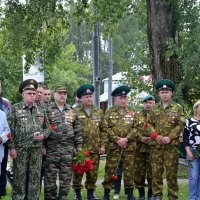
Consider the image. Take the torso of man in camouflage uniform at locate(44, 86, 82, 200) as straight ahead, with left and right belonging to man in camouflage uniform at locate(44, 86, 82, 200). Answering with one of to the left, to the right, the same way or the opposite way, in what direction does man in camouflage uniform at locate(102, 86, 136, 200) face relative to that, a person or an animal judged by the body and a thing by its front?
the same way

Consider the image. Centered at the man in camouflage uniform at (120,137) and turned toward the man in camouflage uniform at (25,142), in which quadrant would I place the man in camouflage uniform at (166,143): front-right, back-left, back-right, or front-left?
back-left

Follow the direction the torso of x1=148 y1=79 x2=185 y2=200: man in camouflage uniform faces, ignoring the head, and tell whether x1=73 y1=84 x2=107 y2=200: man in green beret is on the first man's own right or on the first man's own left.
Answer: on the first man's own right

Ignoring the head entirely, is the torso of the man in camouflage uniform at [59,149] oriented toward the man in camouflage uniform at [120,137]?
no

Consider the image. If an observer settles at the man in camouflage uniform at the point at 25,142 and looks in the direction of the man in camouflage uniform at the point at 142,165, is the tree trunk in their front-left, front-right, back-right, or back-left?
front-left

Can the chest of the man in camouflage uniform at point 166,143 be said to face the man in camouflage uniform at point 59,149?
no

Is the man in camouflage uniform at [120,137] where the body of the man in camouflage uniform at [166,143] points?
no

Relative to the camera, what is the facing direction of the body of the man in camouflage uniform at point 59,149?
toward the camera

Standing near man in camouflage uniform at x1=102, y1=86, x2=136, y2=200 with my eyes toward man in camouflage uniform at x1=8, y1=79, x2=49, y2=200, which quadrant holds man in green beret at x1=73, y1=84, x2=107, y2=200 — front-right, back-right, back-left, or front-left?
front-right

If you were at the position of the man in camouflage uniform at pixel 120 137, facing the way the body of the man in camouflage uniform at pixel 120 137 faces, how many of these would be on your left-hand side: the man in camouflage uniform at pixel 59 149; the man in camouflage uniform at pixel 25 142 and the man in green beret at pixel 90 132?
0

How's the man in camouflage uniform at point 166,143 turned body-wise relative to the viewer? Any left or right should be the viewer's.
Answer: facing the viewer

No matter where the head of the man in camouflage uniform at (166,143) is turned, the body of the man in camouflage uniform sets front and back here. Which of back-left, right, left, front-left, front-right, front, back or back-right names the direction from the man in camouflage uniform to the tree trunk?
back

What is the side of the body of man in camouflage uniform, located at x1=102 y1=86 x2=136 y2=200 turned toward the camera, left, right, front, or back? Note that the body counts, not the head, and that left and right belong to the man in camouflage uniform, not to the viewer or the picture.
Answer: front

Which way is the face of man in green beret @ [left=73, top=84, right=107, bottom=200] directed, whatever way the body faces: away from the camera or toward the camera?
toward the camera

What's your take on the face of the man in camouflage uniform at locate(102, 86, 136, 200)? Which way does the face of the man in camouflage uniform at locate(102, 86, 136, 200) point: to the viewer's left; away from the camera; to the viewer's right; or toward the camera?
toward the camera

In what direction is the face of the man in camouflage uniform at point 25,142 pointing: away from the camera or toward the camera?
toward the camera

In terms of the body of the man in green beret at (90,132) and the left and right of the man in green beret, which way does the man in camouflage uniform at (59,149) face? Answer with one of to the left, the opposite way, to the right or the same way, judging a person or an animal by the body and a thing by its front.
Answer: the same way

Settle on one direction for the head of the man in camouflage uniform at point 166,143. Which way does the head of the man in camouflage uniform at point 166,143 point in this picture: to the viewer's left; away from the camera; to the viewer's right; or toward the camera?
toward the camera

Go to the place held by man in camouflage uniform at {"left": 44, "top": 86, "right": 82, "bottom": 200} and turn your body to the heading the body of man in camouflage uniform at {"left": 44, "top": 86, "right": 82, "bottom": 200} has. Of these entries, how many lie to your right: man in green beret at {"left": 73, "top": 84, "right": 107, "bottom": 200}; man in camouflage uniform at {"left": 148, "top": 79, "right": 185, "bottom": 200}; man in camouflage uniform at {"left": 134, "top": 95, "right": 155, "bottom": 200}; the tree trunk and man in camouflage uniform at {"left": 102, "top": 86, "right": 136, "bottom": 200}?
0

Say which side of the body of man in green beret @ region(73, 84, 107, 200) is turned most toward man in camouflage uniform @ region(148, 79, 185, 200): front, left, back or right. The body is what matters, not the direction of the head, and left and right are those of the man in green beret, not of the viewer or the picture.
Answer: left

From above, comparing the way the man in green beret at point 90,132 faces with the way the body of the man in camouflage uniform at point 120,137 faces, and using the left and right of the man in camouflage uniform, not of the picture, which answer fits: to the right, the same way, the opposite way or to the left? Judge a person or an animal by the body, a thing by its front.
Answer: the same way

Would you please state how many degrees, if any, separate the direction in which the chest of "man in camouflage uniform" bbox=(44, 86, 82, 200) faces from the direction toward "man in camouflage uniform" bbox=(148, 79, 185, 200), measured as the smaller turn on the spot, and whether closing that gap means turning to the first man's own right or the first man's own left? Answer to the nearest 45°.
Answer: approximately 90° to the first man's own left
